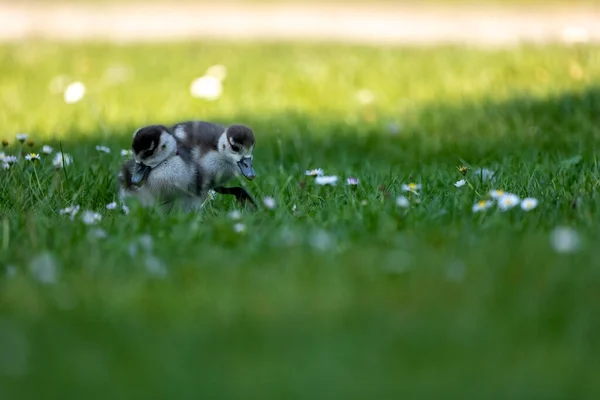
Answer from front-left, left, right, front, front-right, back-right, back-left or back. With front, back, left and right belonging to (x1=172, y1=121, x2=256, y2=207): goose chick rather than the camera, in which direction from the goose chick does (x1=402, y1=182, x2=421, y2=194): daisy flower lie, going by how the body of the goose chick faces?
front-left

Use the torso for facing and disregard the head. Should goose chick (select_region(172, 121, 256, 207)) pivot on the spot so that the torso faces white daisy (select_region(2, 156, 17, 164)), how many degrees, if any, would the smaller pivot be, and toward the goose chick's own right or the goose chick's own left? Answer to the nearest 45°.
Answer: approximately 135° to the goose chick's own right

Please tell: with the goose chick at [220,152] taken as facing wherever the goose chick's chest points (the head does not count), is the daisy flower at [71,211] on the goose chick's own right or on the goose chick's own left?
on the goose chick's own right

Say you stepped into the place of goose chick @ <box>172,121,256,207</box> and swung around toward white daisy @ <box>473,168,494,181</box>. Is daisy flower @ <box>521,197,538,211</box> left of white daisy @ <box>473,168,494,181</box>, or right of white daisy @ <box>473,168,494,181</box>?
right

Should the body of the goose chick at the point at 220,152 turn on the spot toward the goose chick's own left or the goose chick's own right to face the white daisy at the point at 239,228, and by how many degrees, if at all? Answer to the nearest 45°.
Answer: approximately 45° to the goose chick's own right

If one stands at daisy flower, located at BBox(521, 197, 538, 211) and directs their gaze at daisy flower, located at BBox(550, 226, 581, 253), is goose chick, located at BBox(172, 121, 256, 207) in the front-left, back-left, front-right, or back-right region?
back-right

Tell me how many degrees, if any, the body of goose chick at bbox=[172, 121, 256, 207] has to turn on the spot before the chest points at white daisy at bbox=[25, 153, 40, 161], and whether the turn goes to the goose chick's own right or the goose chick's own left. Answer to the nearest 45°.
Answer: approximately 180°

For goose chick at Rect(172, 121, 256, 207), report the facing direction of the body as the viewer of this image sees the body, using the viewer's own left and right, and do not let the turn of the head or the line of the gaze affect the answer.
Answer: facing the viewer and to the right of the viewer

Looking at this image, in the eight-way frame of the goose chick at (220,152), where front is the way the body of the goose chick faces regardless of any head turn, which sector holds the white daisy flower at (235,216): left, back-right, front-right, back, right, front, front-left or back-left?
front-right

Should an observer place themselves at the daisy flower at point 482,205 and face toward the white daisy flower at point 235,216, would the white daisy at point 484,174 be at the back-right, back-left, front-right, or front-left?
back-right

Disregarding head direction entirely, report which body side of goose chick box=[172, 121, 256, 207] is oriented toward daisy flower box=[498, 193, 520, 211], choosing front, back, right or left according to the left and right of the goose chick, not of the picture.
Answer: front

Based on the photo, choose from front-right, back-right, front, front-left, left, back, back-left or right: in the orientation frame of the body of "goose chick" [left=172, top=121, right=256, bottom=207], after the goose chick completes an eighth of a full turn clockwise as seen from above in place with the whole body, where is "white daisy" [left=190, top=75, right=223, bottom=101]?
back
